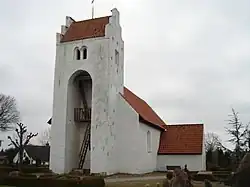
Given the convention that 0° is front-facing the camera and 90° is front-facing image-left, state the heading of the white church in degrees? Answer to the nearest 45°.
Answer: approximately 45°

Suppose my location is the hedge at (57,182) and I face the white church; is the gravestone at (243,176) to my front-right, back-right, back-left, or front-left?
back-right
